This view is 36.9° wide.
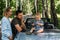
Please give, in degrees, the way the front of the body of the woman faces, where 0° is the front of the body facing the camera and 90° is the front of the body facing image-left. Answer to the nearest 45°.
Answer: approximately 270°
